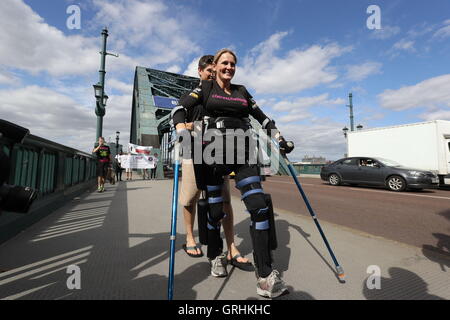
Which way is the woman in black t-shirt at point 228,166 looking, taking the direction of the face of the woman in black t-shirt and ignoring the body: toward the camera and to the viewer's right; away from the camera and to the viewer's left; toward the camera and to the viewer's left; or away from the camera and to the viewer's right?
toward the camera and to the viewer's right

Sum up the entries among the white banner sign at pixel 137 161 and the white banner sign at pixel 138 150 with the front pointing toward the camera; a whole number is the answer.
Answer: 2

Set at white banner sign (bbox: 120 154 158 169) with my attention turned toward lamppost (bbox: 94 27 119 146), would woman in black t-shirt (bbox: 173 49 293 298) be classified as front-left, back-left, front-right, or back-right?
front-left

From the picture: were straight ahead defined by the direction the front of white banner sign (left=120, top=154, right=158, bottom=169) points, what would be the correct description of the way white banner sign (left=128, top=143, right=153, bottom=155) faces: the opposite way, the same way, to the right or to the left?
the same way

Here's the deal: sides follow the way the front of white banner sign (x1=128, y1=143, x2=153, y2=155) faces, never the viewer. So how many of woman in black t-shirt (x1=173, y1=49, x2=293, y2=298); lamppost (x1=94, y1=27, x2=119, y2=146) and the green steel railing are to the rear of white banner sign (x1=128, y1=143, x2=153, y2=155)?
0

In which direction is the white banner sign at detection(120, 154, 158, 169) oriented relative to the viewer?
toward the camera

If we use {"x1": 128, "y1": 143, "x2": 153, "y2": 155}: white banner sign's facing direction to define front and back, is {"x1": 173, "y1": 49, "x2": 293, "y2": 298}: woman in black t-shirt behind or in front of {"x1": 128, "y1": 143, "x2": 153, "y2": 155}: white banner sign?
in front

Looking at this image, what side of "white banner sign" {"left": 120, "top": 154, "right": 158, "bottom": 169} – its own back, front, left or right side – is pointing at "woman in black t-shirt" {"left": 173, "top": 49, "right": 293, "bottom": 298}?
front
